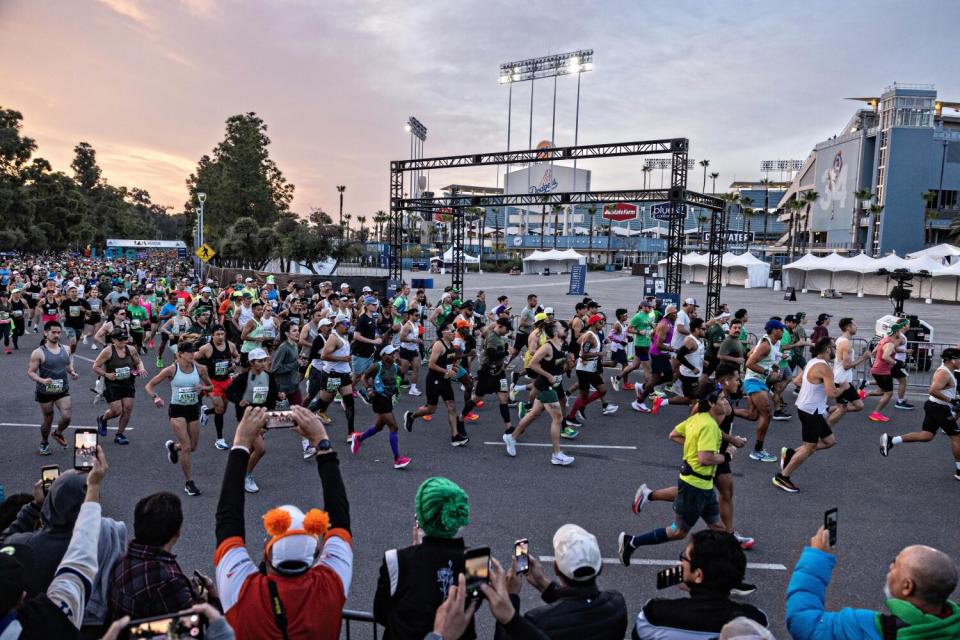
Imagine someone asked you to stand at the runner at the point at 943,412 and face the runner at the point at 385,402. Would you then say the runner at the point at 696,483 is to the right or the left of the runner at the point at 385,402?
left

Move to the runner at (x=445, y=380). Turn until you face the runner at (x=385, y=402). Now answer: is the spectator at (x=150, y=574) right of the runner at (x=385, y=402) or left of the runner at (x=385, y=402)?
left

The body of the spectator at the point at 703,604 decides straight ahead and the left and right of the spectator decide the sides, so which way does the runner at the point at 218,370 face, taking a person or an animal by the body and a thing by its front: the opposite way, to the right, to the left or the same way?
the opposite way

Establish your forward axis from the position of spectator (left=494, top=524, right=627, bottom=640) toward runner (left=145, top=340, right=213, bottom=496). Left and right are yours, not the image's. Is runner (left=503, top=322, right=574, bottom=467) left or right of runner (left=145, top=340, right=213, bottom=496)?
right

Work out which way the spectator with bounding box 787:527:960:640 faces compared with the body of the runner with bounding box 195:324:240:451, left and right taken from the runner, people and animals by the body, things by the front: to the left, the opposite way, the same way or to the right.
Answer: the opposite way

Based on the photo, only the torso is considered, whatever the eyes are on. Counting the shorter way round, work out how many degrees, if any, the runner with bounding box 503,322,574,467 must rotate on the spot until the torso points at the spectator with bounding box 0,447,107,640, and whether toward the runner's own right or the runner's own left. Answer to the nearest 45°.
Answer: approximately 90° to the runner's own right

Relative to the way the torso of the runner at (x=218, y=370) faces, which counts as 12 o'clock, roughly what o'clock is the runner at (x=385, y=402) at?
the runner at (x=385, y=402) is roughly at 10 o'clock from the runner at (x=218, y=370).

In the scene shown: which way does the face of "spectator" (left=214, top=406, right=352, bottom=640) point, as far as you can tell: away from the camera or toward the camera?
away from the camera

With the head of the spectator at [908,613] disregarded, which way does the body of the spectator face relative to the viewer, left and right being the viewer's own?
facing away from the viewer and to the left of the viewer

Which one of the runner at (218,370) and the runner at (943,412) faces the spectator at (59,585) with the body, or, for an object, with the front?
the runner at (218,370)

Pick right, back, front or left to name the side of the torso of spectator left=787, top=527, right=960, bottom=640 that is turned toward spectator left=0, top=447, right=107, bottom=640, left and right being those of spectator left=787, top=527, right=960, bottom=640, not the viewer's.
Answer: left
